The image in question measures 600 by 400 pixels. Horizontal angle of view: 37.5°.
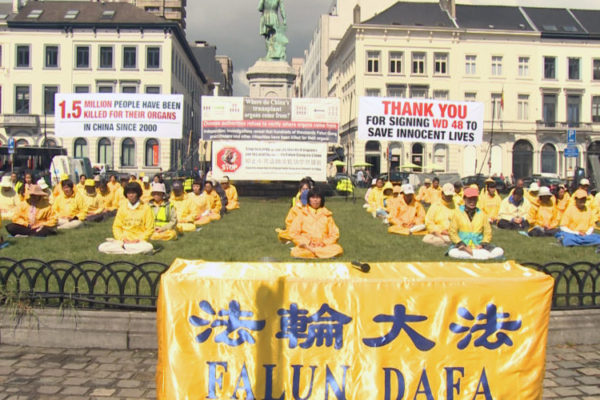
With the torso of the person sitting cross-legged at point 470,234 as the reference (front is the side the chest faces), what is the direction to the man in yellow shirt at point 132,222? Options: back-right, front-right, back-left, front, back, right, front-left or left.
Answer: right

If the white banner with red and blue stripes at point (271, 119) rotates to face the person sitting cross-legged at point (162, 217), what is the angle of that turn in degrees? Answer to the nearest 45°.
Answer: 0° — it already faces them

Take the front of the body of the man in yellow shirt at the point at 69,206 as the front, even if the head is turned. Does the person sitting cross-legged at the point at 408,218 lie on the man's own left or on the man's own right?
on the man's own left

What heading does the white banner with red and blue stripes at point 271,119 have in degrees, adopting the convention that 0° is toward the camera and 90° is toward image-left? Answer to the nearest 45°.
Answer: approximately 0°

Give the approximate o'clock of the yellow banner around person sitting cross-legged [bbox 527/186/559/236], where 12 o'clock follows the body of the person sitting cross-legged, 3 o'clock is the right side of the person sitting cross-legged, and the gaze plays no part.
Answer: The yellow banner is roughly at 12 o'clock from the person sitting cross-legged.

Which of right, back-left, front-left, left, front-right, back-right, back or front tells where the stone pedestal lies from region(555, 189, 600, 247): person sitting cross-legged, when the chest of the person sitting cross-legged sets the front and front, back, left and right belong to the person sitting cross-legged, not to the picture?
back-right

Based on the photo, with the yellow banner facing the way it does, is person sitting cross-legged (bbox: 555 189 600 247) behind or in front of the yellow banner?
behind

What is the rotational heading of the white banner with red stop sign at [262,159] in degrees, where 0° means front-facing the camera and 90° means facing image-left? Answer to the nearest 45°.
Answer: approximately 0°
